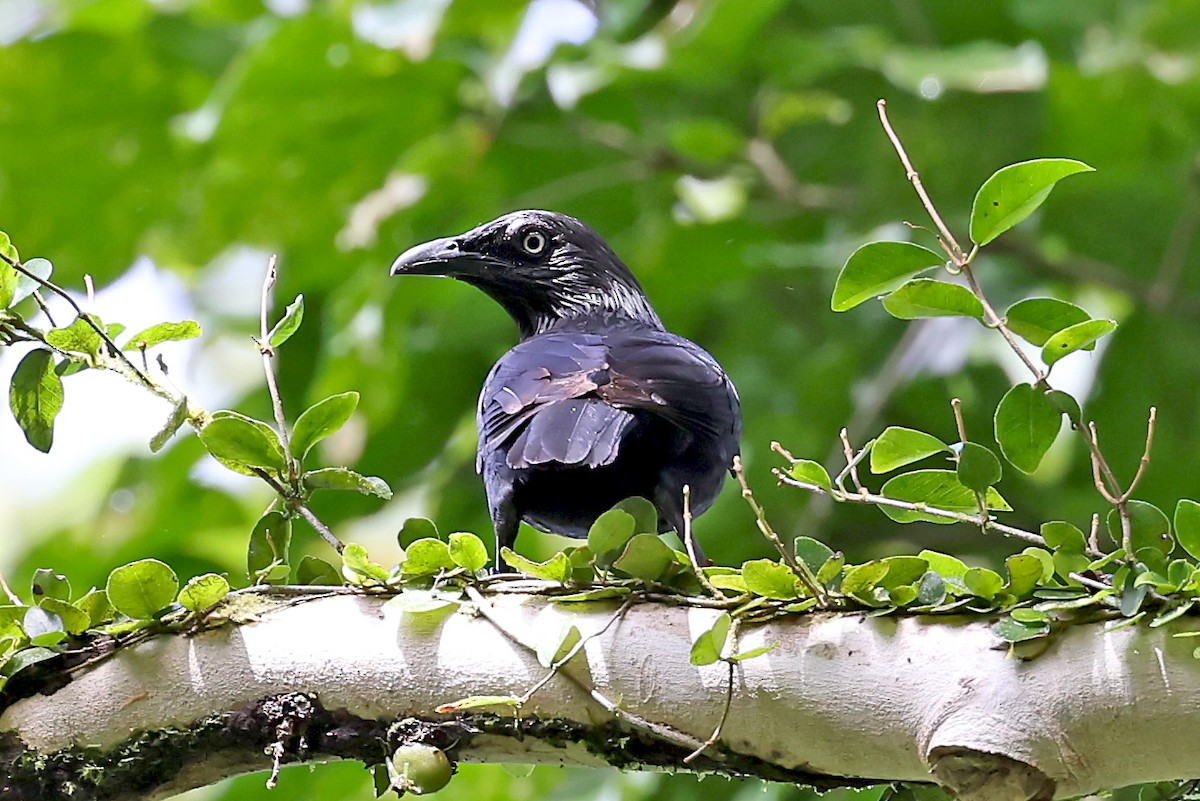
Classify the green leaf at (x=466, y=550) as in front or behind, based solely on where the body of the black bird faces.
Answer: behind

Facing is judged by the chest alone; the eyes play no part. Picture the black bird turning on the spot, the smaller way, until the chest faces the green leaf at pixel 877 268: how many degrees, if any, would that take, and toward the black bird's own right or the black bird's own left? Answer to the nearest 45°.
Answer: approximately 135° to the black bird's own right

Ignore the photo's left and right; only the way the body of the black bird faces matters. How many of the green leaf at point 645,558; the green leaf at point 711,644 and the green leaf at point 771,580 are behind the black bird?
3

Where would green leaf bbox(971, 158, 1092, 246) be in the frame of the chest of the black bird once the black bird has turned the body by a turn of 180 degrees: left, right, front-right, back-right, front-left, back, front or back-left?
front-left

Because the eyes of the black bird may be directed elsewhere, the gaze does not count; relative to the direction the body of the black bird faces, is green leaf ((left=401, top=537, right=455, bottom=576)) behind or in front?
behind

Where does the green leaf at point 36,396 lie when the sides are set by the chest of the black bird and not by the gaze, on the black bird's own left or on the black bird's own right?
on the black bird's own left

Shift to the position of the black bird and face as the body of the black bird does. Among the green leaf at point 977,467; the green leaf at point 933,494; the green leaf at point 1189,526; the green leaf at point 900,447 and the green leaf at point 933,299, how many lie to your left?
0

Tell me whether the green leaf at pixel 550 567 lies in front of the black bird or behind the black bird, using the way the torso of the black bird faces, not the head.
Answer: behind

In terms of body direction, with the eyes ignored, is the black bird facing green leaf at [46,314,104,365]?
no

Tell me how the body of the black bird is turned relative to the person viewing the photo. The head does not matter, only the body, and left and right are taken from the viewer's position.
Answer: facing away from the viewer

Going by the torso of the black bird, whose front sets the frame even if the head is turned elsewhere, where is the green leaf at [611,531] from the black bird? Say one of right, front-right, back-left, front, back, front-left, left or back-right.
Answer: back

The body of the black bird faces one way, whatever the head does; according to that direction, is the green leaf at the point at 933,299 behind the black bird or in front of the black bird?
behind

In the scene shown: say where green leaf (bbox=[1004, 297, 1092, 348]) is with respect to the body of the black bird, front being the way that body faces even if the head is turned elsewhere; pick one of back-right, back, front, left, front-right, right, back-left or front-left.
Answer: back-right
